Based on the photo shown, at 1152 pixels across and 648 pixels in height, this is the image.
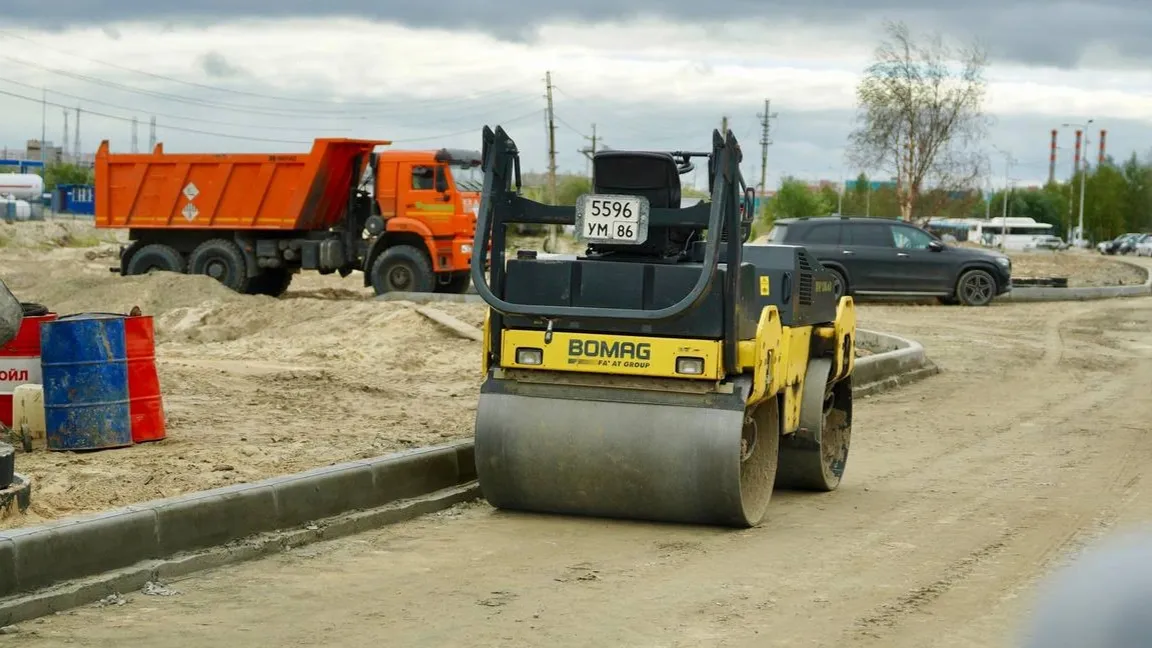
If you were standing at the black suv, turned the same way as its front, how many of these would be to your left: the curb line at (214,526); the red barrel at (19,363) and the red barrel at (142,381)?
0

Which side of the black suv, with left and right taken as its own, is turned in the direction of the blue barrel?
right

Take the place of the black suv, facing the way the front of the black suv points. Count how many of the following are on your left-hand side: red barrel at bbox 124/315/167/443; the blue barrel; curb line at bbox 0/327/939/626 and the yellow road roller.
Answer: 0

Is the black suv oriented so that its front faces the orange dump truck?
no

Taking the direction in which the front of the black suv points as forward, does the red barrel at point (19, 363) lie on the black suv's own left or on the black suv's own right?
on the black suv's own right

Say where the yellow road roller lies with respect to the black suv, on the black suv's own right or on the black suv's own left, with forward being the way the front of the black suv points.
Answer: on the black suv's own right

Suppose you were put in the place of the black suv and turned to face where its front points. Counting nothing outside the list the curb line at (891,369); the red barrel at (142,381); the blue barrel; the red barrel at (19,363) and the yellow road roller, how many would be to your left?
0

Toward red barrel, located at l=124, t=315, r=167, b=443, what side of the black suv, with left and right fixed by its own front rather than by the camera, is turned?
right

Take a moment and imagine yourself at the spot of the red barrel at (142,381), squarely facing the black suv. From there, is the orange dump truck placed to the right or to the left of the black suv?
left

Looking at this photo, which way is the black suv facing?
to the viewer's right
